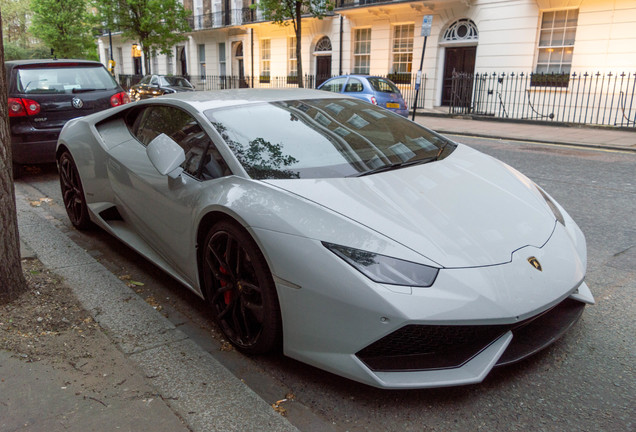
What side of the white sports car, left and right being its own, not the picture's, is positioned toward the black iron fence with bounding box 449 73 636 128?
left

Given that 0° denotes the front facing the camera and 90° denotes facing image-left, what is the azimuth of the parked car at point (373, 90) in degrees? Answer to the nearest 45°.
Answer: approximately 135°

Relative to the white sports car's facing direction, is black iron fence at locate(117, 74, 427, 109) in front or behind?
behind

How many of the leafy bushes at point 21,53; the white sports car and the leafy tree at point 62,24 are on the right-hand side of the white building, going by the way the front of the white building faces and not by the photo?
2

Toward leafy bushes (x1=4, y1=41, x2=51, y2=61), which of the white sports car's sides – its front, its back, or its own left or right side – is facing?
back

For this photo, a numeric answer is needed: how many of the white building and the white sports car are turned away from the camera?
0

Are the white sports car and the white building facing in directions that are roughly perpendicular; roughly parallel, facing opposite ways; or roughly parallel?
roughly perpendicular

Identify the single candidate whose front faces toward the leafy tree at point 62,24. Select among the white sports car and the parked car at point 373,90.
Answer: the parked car

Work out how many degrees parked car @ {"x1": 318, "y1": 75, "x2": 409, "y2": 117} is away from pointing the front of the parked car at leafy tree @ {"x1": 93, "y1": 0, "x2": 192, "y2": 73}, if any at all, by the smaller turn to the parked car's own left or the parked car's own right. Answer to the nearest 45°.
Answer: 0° — it already faces it

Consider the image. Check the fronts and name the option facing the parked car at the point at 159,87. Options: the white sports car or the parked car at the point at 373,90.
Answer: the parked car at the point at 373,90

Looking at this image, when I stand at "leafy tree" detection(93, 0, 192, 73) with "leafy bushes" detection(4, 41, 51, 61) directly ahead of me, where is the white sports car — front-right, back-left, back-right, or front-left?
back-left

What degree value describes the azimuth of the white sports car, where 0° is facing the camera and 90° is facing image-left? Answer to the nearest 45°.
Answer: approximately 315°

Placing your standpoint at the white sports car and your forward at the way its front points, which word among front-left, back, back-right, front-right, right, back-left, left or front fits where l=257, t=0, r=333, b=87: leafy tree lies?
back-left

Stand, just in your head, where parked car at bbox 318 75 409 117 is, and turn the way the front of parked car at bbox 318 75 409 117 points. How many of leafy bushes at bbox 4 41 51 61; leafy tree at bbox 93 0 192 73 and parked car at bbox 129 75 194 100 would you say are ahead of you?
3
